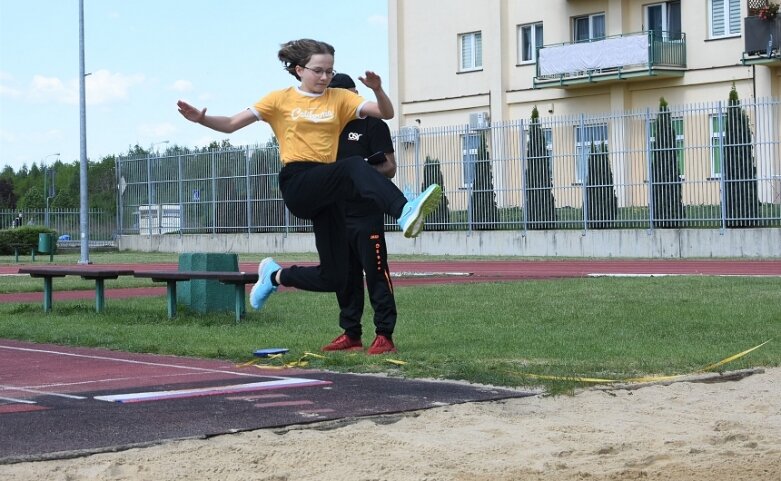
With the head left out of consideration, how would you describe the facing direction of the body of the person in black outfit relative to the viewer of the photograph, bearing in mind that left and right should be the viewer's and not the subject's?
facing the viewer and to the left of the viewer

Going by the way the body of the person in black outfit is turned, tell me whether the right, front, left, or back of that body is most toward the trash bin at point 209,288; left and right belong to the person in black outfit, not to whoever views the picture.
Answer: right

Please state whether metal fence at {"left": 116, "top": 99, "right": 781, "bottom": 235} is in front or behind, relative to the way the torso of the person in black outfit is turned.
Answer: behind

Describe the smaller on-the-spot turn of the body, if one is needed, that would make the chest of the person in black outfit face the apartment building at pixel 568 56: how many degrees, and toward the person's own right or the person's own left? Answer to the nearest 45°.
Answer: approximately 135° to the person's own right

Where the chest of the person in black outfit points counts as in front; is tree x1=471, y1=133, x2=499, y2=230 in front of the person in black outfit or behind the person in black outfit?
behind

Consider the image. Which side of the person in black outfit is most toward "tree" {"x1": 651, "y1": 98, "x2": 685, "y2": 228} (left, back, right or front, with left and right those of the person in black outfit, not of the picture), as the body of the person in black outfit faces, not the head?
back

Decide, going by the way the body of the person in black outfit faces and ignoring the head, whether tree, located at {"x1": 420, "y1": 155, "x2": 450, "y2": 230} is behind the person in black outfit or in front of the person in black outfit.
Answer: behind

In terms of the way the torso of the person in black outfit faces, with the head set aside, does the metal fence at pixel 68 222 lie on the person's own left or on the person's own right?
on the person's own right
